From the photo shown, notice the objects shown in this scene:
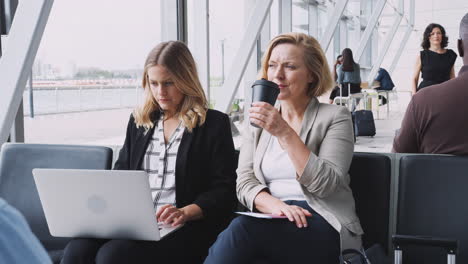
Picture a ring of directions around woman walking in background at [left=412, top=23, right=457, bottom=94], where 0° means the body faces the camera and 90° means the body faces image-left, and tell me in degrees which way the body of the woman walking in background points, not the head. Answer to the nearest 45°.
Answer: approximately 0°

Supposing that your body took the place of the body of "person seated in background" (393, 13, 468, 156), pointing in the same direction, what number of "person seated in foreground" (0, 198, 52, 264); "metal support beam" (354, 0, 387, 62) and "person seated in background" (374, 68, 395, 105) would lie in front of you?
2

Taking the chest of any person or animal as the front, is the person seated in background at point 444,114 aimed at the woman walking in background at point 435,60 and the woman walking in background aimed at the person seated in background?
yes

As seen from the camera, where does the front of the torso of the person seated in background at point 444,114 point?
away from the camera

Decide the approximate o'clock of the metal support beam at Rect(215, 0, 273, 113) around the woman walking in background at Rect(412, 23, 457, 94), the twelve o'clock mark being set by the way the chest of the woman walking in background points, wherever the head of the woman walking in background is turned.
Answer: The metal support beam is roughly at 2 o'clock from the woman walking in background.

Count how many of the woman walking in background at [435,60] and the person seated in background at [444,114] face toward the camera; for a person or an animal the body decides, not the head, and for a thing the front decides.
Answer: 1

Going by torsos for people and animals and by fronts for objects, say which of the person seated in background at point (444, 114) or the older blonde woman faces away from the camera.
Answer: the person seated in background

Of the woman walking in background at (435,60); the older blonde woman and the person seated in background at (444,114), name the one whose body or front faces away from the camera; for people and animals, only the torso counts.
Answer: the person seated in background

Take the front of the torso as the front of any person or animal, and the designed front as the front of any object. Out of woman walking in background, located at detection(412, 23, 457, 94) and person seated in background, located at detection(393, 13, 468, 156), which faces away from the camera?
the person seated in background

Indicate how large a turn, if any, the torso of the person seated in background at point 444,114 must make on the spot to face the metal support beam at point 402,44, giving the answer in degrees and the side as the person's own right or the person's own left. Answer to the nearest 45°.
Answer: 0° — they already face it

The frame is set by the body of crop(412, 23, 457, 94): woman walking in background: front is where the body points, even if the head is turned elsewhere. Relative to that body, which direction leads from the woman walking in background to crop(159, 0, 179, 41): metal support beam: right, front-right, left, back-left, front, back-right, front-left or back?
front-right
